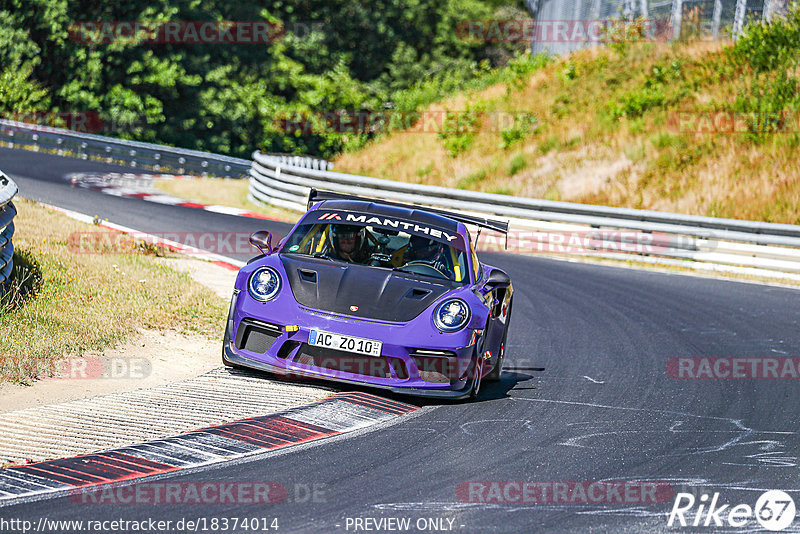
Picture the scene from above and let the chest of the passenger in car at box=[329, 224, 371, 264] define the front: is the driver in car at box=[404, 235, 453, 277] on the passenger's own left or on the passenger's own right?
on the passenger's own left

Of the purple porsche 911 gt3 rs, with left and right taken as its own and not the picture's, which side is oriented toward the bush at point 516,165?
back

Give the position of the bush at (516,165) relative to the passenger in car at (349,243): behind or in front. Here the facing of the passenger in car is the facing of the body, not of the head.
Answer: behind

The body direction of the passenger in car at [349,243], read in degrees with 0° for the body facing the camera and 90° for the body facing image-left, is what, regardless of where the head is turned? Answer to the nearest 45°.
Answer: approximately 0°

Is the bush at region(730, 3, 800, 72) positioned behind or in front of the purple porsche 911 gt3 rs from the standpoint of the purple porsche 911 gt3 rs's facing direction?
behind

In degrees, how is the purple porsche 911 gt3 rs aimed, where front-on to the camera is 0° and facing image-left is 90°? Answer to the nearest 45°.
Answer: approximately 0°

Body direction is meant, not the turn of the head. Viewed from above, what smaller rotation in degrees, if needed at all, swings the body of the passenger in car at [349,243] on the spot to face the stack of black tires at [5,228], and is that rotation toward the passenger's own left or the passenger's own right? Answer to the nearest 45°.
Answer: approximately 90° to the passenger's own right

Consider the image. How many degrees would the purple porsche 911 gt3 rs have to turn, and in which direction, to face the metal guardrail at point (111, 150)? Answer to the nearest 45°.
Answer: approximately 180°

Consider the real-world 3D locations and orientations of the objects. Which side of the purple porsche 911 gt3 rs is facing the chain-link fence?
back
